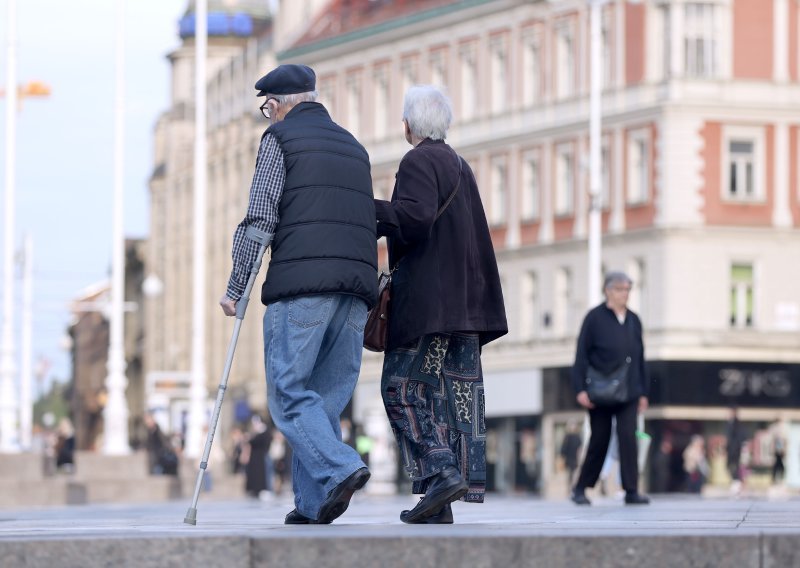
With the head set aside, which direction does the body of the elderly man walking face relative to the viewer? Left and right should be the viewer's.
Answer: facing away from the viewer and to the left of the viewer

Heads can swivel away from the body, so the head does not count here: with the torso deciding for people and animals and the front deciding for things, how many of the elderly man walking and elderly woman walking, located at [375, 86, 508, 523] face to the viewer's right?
0

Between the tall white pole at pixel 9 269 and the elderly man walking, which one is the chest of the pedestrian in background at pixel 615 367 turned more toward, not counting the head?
the elderly man walking

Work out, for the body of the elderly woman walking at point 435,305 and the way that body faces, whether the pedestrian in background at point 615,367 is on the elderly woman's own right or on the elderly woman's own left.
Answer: on the elderly woman's own right

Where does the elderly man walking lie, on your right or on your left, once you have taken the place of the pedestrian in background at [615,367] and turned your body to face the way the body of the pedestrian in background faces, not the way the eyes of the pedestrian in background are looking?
on your right

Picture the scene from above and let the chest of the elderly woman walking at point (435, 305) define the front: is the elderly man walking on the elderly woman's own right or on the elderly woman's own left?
on the elderly woman's own left

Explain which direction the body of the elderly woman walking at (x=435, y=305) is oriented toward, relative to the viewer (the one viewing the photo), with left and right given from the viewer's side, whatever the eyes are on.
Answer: facing away from the viewer and to the left of the viewer

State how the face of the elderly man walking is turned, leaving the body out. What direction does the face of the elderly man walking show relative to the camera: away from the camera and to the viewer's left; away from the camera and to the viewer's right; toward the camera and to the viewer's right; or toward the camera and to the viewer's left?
away from the camera and to the viewer's left

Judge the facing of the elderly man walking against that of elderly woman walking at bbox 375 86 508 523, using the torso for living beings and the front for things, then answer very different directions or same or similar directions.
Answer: same or similar directions

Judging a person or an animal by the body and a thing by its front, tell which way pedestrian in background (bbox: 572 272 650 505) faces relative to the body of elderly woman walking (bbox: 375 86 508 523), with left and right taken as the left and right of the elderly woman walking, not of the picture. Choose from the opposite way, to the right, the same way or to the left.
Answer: the opposite way
